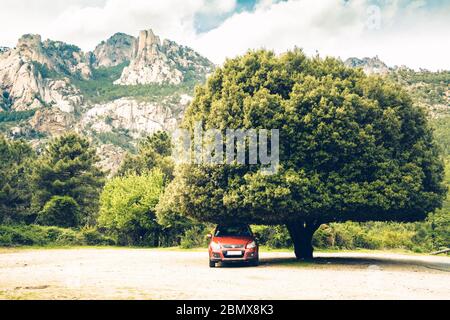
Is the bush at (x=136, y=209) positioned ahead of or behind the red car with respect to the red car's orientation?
behind

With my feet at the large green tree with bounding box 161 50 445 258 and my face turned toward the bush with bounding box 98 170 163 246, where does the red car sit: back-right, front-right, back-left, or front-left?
front-left

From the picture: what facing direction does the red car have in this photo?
toward the camera

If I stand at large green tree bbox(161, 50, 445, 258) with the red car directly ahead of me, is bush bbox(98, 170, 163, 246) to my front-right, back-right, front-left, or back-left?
front-right
